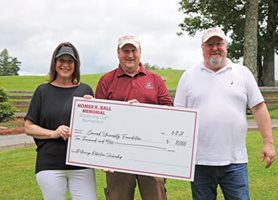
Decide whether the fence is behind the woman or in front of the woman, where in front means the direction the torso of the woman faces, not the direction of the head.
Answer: behind

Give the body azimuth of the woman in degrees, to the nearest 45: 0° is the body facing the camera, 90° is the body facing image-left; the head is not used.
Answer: approximately 0°

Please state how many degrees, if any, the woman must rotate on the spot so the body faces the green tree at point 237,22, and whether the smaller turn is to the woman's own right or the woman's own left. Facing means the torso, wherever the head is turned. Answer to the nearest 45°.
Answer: approximately 135° to the woman's own left

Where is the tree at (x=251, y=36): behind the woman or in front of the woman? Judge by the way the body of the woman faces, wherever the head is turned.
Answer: behind

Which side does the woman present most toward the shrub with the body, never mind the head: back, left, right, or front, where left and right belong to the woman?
back
